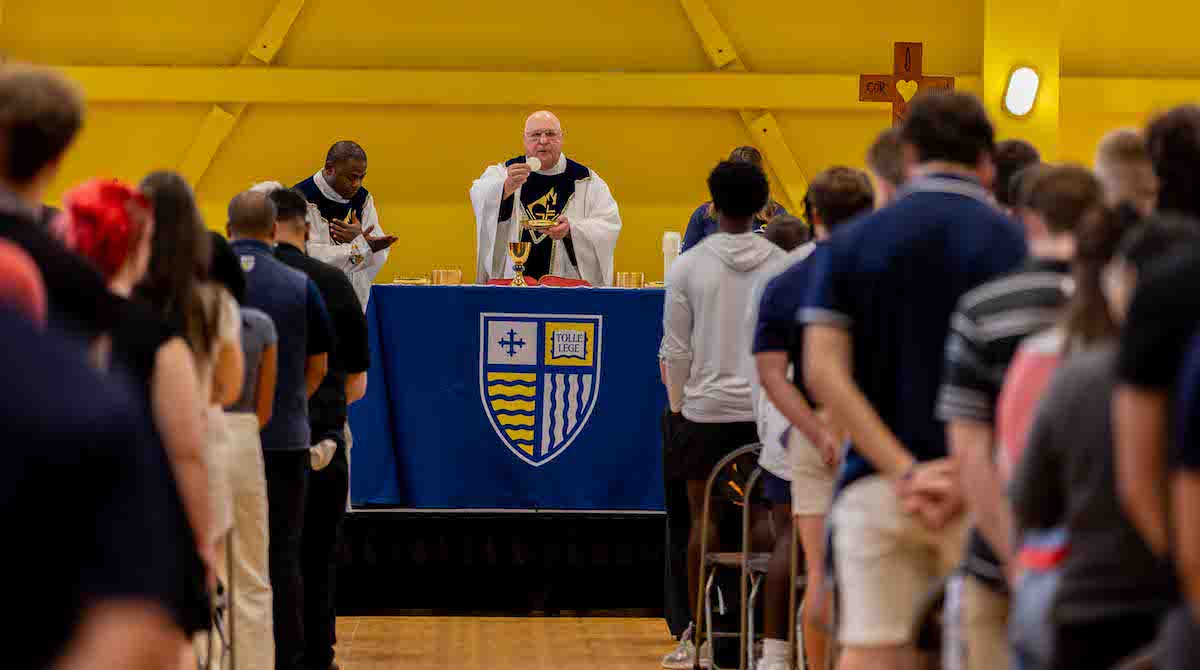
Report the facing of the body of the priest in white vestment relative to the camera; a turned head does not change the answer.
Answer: toward the camera

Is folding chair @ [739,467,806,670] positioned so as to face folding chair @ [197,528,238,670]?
no

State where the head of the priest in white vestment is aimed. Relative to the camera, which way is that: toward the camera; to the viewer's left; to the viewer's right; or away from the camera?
toward the camera

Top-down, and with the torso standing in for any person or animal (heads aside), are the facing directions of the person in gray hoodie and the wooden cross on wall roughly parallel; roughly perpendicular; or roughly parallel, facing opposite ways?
roughly parallel, facing opposite ways

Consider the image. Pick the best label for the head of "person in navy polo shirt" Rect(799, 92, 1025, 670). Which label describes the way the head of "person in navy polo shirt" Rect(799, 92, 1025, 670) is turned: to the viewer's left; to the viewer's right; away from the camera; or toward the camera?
away from the camera

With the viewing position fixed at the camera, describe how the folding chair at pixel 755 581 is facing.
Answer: facing away from the viewer and to the left of the viewer

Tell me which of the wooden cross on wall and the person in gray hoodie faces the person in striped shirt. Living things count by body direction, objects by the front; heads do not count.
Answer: the wooden cross on wall

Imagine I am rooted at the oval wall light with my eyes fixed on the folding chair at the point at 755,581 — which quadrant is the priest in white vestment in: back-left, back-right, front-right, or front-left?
front-right

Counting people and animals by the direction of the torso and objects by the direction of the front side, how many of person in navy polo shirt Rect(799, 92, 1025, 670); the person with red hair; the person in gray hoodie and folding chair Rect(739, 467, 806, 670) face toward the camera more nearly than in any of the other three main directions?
0

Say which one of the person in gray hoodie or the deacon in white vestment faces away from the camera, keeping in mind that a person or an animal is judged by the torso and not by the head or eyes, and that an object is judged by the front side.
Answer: the person in gray hoodie

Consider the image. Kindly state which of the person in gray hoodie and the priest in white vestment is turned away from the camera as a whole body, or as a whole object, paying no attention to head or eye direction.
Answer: the person in gray hoodie

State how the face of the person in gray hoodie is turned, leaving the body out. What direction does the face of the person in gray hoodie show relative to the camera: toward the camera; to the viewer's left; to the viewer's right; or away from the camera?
away from the camera

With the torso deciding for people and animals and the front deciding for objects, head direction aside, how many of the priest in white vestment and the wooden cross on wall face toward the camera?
2

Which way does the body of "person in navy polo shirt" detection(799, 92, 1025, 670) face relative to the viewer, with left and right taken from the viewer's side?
facing away from the viewer and to the left of the viewer
